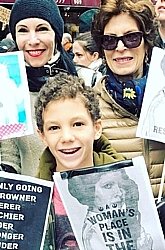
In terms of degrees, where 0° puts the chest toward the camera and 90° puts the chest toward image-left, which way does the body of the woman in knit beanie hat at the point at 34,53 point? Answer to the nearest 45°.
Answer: approximately 0°

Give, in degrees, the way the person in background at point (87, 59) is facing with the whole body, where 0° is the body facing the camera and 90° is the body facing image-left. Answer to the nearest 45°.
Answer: approximately 45°

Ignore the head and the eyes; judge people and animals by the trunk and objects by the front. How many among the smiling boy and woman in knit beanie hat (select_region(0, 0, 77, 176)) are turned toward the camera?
2
